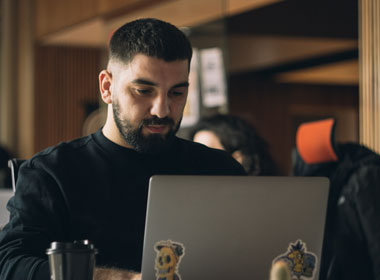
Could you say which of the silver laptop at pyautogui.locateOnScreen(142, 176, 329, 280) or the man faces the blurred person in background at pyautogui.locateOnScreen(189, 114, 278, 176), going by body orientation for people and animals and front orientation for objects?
the silver laptop

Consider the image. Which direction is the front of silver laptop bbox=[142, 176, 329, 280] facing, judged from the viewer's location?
facing away from the viewer

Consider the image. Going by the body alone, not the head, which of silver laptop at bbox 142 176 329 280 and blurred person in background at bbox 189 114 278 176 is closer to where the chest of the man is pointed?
the silver laptop

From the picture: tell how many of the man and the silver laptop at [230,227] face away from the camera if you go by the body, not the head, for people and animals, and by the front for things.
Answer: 1

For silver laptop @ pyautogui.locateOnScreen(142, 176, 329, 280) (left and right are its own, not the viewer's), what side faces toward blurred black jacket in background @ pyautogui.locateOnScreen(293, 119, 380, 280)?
front

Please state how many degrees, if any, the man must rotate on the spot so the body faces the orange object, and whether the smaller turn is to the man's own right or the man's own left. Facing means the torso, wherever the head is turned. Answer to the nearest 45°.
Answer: approximately 90° to the man's own left

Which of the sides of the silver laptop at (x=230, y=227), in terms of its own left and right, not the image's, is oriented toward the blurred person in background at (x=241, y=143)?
front

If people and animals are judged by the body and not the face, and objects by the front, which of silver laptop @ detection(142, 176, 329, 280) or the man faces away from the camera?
the silver laptop

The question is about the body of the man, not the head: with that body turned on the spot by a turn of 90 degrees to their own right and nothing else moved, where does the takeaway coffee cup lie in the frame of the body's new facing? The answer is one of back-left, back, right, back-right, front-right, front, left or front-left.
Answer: front-left
